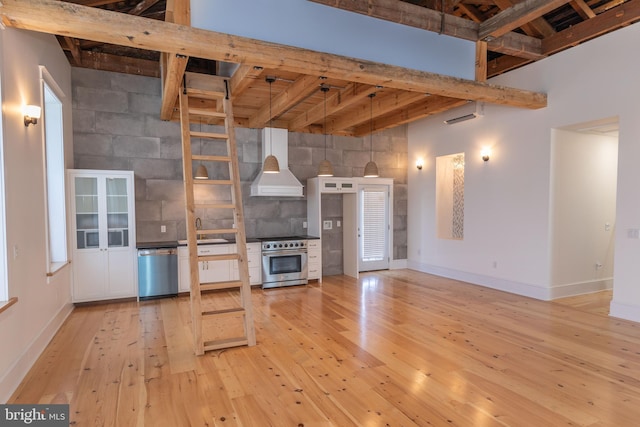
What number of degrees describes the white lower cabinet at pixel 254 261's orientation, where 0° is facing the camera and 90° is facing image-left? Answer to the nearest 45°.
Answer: approximately 0°

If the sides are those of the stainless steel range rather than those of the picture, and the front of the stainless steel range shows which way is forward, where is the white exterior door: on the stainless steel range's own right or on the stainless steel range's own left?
on the stainless steel range's own left

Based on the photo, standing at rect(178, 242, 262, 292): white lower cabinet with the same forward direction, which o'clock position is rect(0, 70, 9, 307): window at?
The window is roughly at 1 o'clock from the white lower cabinet.

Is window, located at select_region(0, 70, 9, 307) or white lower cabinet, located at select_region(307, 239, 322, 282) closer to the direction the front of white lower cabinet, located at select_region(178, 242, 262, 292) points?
the window

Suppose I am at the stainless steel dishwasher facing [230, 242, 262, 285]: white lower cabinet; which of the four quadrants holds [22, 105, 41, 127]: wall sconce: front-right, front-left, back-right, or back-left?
back-right

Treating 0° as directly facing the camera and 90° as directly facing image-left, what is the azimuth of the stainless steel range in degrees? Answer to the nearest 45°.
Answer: approximately 0°

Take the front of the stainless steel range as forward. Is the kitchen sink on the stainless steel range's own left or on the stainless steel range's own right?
on the stainless steel range's own right
